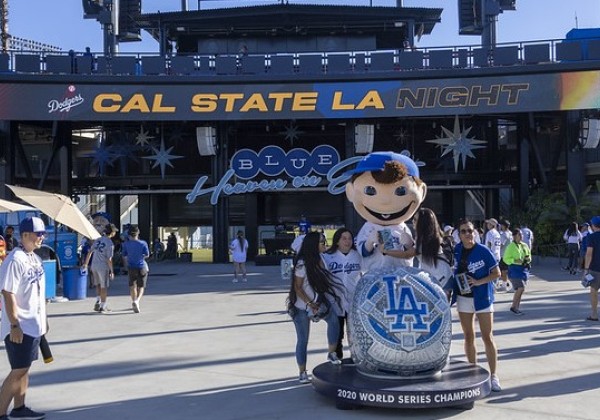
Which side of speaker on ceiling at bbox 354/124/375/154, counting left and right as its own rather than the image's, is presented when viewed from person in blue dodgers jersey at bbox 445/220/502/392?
front

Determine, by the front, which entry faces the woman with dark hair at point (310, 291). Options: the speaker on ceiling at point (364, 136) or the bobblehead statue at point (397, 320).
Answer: the speaker on ceiling

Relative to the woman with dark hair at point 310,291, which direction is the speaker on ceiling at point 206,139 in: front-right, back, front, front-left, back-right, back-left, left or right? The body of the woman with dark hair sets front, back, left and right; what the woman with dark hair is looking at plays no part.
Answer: back-left

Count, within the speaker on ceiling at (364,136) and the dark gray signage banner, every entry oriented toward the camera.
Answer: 2

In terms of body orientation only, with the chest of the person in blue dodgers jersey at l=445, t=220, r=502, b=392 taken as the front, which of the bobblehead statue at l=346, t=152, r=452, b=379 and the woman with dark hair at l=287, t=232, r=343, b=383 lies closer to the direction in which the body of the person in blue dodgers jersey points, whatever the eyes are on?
the bobblehead statue

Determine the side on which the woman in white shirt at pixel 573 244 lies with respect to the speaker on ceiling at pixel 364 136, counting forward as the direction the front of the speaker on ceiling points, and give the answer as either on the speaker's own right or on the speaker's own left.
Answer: on the speaker's own left

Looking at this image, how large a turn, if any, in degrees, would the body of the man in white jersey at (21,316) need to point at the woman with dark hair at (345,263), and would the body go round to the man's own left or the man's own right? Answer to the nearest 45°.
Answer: approximately 45° to the man's own left

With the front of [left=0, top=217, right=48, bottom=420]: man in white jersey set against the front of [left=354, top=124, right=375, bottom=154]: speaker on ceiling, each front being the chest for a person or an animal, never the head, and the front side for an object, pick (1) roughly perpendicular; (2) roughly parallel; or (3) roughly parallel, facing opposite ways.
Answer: roughly perpendicular
